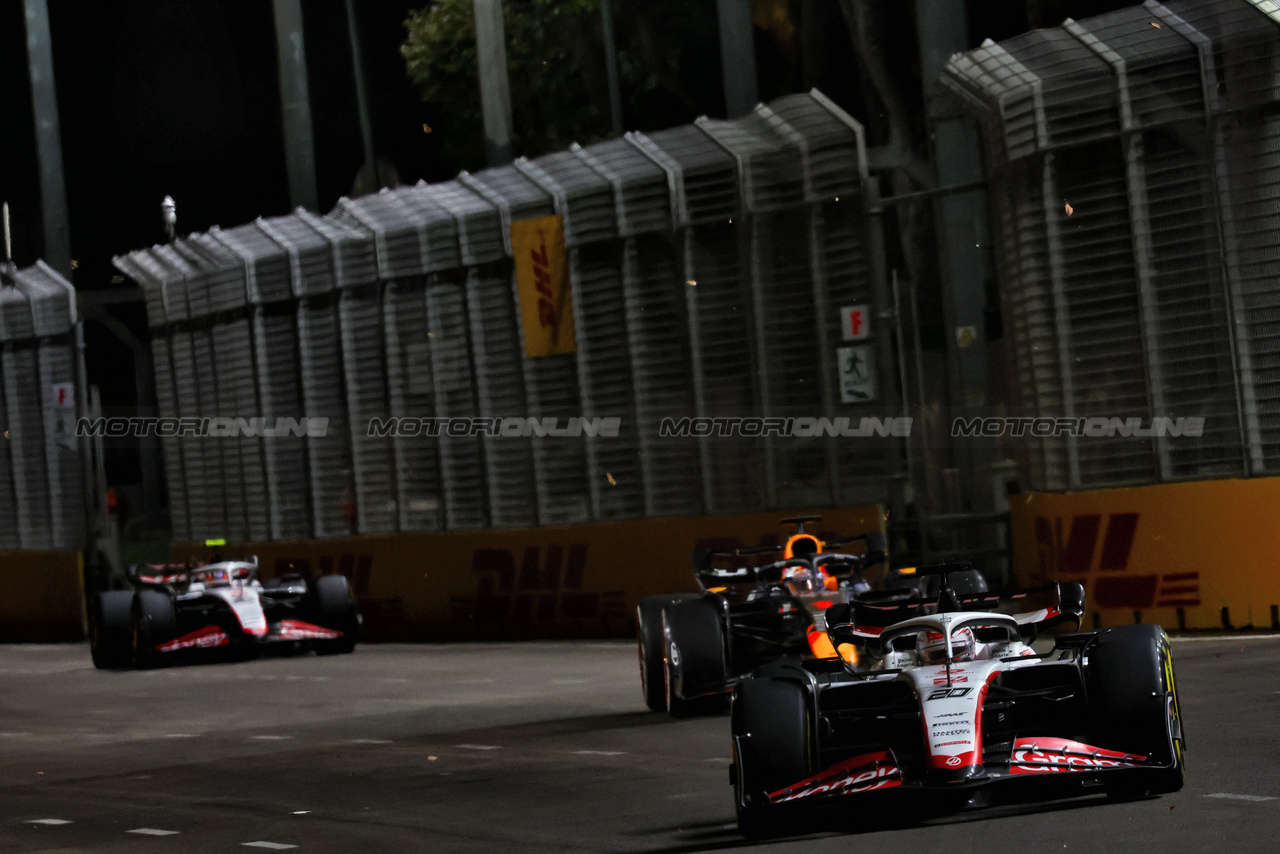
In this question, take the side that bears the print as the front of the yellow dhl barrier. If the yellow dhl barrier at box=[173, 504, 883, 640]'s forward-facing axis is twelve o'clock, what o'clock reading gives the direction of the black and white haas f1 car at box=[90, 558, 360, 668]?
The black and white haas f1 car is roughly at 3 o'clock from the yellow dhl barrier.

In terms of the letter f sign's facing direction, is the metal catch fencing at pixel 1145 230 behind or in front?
in front

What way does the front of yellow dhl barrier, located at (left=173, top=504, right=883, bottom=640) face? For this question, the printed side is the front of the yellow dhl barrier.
toward the camera

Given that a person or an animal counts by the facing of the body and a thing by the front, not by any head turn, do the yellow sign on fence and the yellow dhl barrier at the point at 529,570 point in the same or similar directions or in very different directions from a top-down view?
same or similar directions

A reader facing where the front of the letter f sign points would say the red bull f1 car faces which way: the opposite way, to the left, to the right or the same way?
the same way

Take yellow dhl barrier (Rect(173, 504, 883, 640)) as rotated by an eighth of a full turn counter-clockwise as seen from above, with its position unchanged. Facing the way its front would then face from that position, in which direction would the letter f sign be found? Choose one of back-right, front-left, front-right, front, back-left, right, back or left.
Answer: front

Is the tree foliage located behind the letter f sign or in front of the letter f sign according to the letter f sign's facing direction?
behind

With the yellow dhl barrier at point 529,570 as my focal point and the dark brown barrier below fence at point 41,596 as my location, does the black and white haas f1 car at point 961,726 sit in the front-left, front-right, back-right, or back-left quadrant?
front-right

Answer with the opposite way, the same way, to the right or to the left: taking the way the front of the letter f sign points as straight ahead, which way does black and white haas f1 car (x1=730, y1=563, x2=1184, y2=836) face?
the same way

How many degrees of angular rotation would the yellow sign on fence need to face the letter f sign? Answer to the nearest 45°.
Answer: approximately 45° to its left

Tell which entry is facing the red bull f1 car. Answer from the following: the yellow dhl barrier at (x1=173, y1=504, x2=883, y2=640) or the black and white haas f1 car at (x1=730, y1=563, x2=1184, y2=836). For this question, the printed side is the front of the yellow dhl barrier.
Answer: the yellow dhl barrier

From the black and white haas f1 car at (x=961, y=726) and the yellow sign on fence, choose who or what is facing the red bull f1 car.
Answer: the yellow sign on fence

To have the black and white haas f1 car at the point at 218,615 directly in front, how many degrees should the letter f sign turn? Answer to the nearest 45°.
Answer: approximately 90° to its right

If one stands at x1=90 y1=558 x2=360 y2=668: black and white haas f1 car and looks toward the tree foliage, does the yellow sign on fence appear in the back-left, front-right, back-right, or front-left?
front-right

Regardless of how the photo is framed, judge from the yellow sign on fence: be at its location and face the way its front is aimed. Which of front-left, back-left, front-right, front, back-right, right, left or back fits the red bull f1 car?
front

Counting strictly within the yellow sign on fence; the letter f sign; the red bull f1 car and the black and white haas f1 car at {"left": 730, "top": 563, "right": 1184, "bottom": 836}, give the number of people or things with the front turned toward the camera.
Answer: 4

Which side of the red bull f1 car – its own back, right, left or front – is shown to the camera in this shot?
front

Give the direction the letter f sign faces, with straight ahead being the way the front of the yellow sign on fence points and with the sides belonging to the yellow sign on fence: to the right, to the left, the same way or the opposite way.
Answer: the same way

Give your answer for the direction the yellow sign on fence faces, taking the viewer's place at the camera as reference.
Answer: facing the viewer
